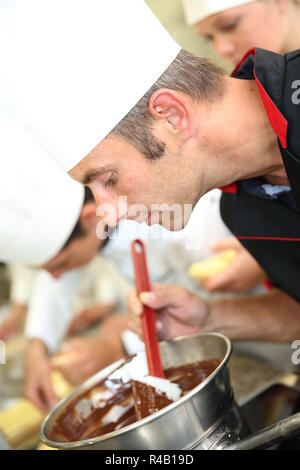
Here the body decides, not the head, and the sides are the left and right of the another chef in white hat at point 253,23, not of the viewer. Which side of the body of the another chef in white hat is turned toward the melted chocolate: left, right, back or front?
front

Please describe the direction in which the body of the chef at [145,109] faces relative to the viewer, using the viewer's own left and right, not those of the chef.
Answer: facing to the left of the viewer

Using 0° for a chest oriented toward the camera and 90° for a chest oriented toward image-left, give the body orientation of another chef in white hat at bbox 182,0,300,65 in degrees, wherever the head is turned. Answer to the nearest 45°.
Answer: approximately 45°

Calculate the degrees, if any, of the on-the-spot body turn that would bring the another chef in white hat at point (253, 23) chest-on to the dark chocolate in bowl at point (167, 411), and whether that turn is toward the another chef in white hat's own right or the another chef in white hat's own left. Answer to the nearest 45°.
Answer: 0° — they already face it

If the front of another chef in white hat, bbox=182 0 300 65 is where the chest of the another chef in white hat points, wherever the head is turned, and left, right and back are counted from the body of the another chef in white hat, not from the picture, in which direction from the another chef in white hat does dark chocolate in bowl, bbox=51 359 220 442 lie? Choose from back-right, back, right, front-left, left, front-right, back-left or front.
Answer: front

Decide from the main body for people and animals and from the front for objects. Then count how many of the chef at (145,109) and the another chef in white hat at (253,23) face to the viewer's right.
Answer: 0

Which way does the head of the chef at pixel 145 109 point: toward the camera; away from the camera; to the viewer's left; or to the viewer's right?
to the viewer's left
